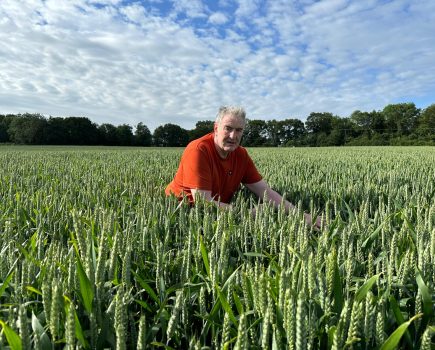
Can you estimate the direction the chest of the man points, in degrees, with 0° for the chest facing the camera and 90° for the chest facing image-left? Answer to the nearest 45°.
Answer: approximately 315°
